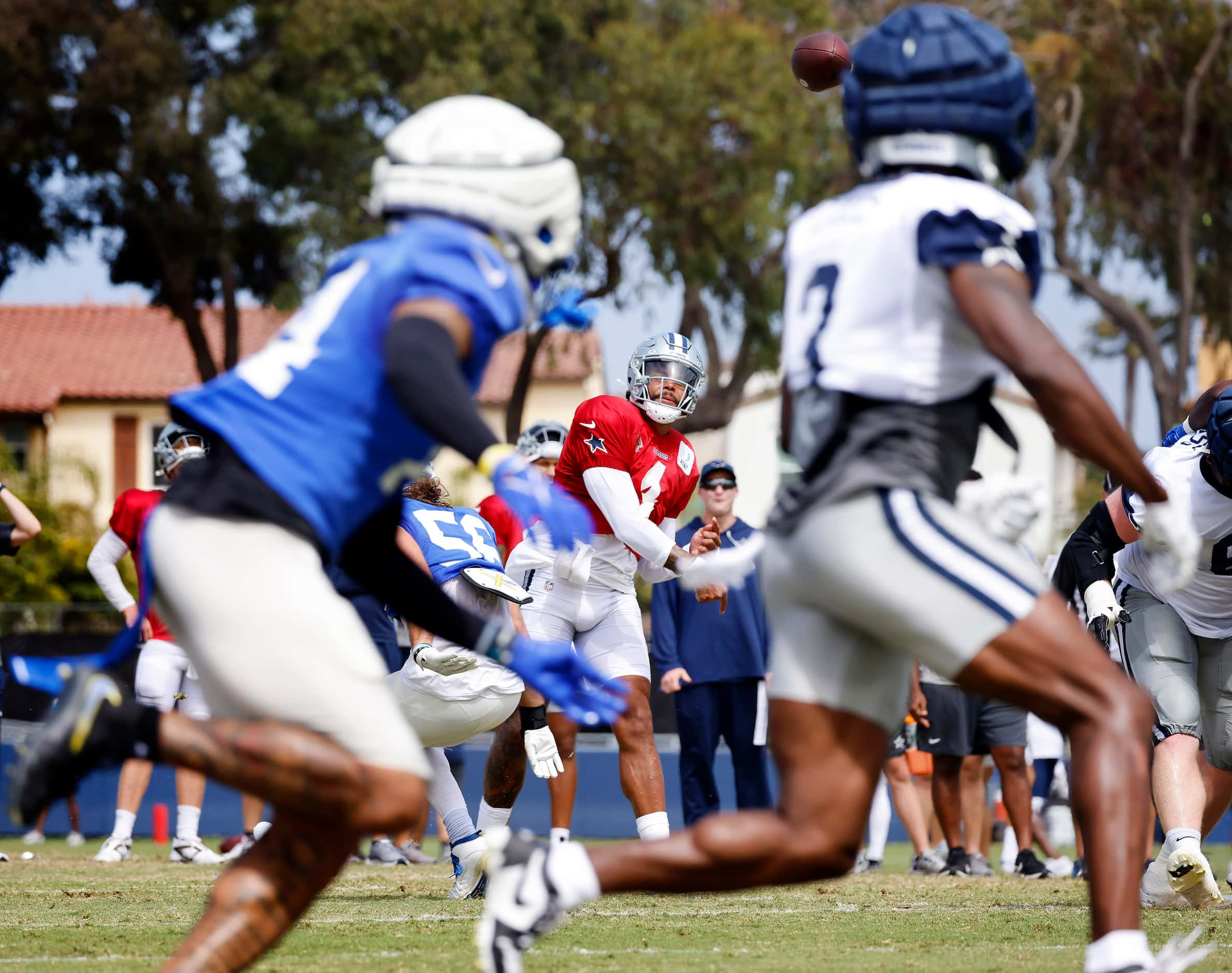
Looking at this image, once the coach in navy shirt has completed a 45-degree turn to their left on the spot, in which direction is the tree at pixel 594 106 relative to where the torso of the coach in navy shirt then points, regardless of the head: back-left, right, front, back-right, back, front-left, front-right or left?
back-left

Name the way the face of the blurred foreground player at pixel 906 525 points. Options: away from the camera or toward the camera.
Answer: away from the camera

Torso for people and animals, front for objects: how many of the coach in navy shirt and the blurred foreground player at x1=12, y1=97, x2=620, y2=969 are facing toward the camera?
1

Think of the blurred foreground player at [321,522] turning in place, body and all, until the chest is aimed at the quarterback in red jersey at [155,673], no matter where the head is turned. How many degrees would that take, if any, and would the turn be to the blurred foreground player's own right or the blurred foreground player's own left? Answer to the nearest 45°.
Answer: approximately 90° to the blurred foreground player's own left

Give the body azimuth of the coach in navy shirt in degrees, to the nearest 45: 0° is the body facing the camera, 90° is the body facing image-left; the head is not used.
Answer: approximately 0°

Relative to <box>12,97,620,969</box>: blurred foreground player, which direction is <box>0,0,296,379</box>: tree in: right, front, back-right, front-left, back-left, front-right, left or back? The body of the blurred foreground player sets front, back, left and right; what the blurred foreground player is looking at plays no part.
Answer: left

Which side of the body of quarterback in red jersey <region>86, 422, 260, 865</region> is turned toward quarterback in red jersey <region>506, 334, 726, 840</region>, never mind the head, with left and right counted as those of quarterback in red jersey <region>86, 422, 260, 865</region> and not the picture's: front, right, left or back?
front

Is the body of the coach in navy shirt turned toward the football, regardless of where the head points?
yes

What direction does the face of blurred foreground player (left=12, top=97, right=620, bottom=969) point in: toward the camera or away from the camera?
away from the camera
